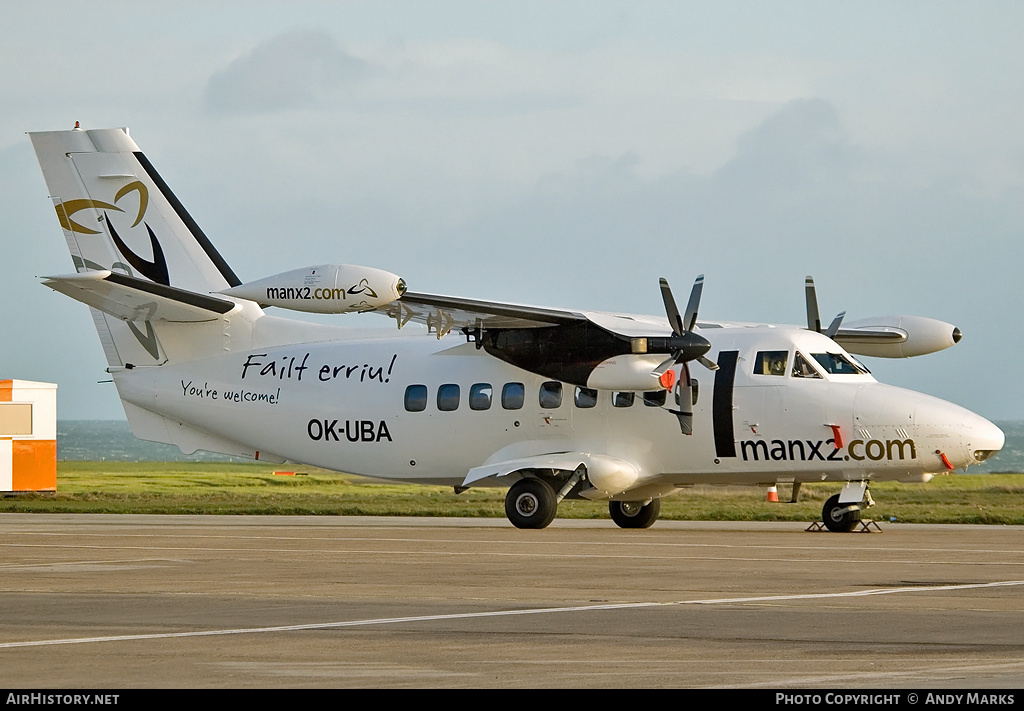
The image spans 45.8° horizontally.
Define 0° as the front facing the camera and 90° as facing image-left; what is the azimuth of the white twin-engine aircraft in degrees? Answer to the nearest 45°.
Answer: approximately 315°

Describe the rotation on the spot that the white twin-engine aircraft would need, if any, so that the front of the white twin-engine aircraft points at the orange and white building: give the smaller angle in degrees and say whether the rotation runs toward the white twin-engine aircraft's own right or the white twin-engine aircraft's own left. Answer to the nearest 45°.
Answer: approximately 180°
